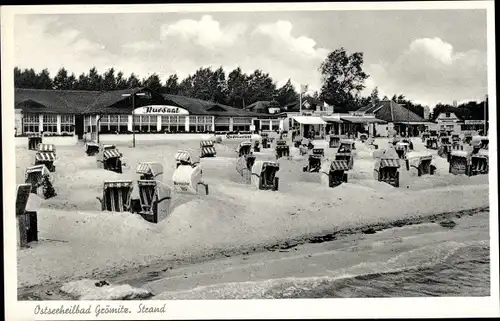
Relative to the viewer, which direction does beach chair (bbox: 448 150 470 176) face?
toward the camera
